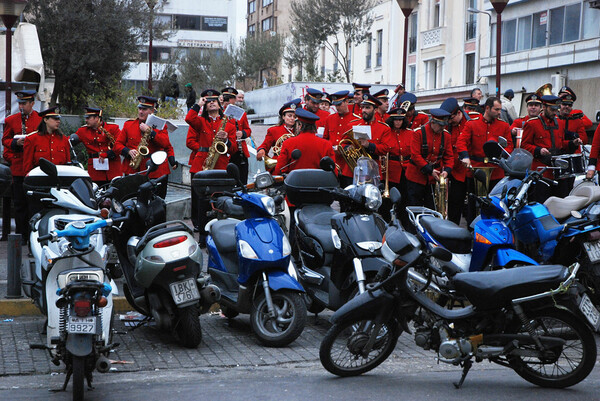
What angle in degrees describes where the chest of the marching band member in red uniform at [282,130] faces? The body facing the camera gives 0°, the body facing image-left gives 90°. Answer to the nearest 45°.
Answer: approximately 315°

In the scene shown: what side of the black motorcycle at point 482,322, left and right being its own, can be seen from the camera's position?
left

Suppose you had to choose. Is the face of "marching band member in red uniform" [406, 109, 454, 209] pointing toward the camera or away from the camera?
toward the camera

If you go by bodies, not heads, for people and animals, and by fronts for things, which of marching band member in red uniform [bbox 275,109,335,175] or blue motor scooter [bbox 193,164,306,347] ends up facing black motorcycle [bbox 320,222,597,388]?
the blue motor scooter

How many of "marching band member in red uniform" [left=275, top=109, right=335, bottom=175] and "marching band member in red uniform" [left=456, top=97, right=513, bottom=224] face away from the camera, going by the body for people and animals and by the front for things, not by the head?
1

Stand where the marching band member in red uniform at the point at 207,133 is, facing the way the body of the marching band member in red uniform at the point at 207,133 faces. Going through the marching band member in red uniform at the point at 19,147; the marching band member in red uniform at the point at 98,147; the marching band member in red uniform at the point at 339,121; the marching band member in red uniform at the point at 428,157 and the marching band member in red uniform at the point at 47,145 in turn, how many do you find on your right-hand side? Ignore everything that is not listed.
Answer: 3

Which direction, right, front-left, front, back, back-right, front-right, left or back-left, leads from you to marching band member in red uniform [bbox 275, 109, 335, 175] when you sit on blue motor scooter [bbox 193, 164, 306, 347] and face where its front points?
back-left

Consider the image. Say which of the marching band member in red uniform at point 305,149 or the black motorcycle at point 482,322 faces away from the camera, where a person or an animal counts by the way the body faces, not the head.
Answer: the marching band member in red uniform

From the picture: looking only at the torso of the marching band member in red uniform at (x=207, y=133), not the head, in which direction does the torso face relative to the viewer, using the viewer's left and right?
facing the viewer

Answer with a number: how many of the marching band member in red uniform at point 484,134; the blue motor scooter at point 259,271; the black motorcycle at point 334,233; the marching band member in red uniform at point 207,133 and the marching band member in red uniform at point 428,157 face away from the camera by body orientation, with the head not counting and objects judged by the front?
0

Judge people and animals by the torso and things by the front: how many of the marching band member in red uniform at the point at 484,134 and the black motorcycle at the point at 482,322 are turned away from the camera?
0

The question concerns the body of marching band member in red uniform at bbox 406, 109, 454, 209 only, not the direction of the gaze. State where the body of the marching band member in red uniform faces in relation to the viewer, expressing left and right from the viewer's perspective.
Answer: facing the viewer and to the right of the viewer

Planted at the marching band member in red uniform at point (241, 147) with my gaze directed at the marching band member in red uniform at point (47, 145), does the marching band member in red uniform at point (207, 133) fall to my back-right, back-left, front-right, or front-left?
front-left

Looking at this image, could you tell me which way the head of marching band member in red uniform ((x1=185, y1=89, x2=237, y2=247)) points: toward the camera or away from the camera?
toward the camera

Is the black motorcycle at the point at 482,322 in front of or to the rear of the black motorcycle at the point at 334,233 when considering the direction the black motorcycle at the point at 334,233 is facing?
in front
